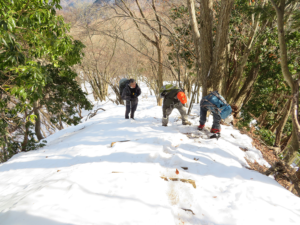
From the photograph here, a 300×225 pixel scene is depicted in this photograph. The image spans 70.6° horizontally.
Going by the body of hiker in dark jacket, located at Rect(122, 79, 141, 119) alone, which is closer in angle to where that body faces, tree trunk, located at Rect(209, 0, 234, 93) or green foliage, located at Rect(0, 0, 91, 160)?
the tree trunk

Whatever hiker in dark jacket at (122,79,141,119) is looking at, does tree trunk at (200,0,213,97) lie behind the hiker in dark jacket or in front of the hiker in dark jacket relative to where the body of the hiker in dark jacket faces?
in front
